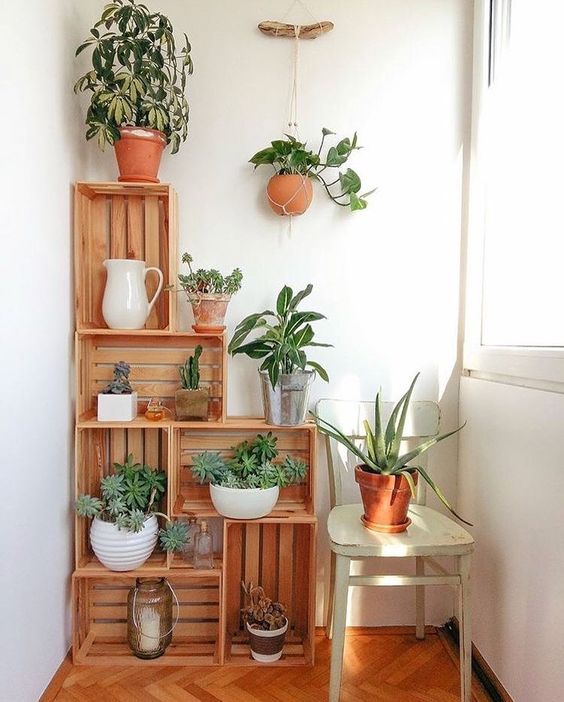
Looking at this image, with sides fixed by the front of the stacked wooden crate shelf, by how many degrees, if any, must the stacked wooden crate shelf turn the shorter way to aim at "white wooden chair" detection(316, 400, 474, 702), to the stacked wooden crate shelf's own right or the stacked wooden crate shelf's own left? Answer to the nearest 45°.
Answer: approximately 45° to the stacked wooden crate shelf's own left

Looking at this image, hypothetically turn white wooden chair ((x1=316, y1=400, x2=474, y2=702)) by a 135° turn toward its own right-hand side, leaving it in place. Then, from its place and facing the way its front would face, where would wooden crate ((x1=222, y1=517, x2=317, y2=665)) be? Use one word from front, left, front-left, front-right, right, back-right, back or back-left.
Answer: front

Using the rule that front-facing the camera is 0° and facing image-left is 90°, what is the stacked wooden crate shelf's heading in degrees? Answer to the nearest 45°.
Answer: approximately 0°

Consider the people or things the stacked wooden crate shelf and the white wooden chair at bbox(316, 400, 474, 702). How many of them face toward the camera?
2
